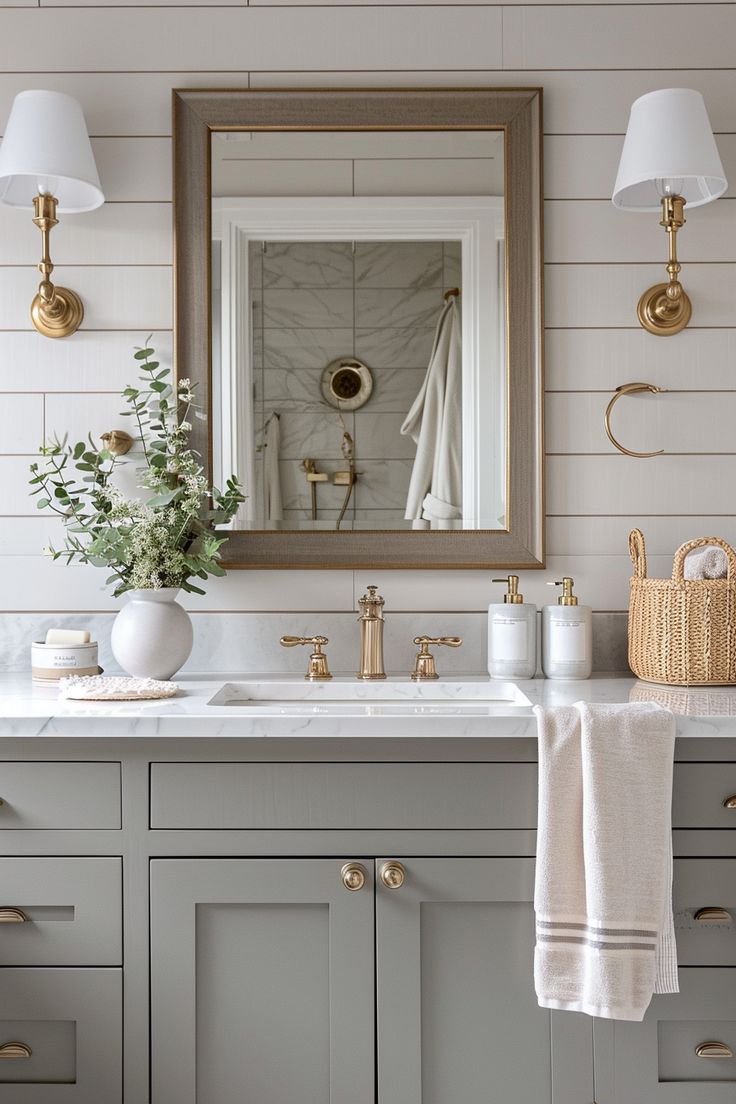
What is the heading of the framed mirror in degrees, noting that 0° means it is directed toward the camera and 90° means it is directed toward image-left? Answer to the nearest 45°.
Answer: approximately 0°

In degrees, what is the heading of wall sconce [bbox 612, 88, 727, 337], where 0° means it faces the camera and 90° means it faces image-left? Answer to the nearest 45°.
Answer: approximately 0°
